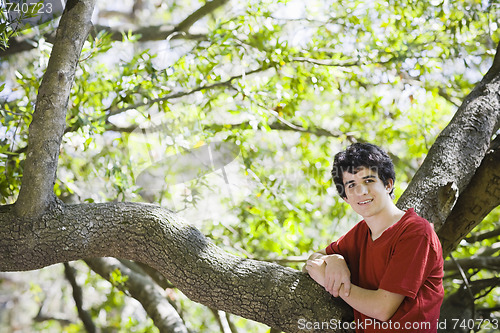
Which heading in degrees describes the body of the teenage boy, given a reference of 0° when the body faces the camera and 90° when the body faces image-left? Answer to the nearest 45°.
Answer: approximately 45°

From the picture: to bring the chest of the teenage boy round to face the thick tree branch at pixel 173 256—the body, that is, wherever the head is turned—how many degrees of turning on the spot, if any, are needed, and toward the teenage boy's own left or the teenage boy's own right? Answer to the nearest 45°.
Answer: approximately 45° to the teenage boy's own right

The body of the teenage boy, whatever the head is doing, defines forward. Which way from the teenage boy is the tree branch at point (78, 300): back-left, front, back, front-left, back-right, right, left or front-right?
right

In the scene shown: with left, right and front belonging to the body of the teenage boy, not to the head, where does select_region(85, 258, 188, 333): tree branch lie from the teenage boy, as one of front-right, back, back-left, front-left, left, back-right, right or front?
right

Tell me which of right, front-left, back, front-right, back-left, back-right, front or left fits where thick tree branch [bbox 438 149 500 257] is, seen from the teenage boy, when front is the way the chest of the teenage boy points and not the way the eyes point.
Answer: back

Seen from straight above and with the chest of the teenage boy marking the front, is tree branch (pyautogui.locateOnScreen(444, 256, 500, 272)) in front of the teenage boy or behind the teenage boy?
behind

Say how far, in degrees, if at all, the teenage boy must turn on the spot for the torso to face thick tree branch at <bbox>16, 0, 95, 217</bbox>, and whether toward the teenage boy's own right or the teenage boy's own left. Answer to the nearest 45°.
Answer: approximately 45° to the teenage boy's own right

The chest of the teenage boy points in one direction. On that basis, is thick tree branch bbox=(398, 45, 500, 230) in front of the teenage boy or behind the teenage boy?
behind
